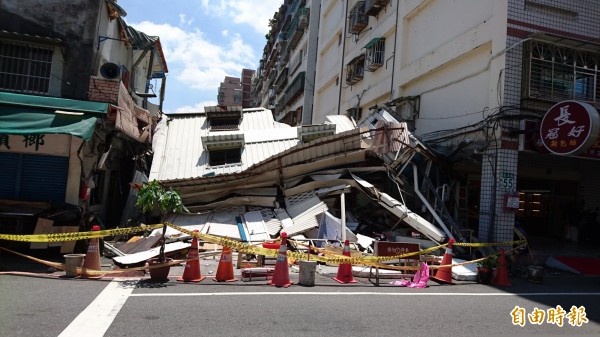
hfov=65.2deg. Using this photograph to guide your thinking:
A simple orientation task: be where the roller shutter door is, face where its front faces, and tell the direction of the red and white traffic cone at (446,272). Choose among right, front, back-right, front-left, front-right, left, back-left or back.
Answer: front-left

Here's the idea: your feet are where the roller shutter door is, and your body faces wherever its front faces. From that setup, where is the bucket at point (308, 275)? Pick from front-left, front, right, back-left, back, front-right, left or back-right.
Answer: front-left

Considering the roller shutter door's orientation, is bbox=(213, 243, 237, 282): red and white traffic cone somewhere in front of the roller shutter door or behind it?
in front

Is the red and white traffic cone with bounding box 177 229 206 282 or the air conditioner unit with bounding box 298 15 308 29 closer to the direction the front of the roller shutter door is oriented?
the red and white traffic cone

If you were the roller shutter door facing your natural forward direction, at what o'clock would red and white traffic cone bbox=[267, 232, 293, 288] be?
The red and white traffic cone is roughly at 11 o'clock from the roller shutter door.

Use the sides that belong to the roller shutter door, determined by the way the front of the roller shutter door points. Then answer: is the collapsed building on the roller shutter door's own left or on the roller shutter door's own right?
on the roller shutter door's own left

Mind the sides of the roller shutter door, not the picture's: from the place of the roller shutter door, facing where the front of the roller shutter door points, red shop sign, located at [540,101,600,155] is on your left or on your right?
on your left

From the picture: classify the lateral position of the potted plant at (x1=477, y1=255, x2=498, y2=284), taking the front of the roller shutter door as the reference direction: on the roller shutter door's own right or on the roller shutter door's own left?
on the roller shutter door's own left
